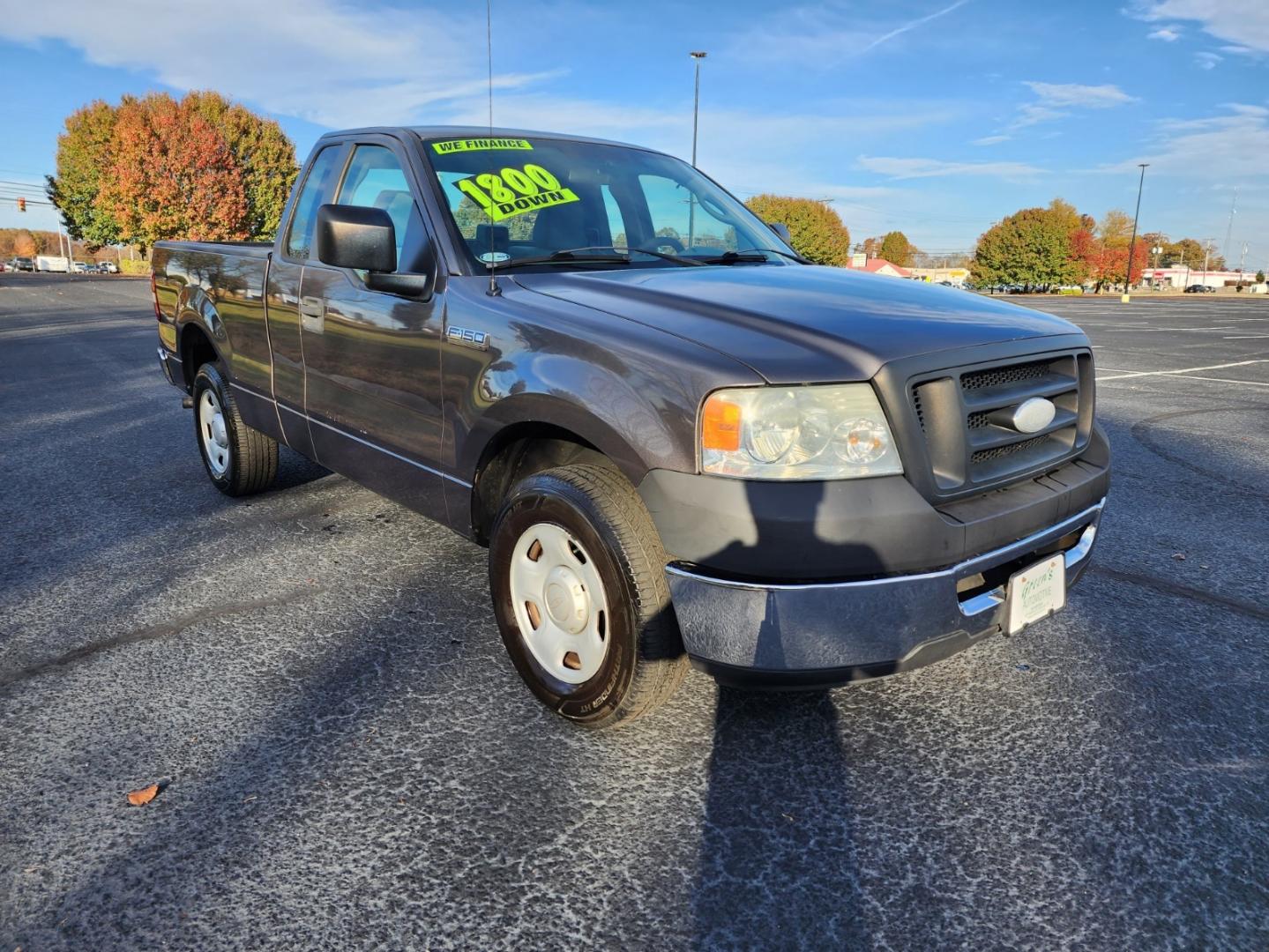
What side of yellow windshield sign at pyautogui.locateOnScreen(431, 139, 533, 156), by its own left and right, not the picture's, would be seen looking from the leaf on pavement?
right

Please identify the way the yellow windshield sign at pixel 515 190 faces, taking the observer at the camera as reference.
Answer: facing the viewer and to the right of the viewer

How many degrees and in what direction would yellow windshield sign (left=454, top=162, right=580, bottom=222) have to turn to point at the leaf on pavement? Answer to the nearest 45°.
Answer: approximately 90° to its right

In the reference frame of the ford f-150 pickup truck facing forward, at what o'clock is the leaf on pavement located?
The leaf on pavement is roughly at 2 o'clock from the ford f-150 pickup truck.

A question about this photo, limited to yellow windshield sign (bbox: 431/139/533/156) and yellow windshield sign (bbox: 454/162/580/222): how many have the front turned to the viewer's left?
0
